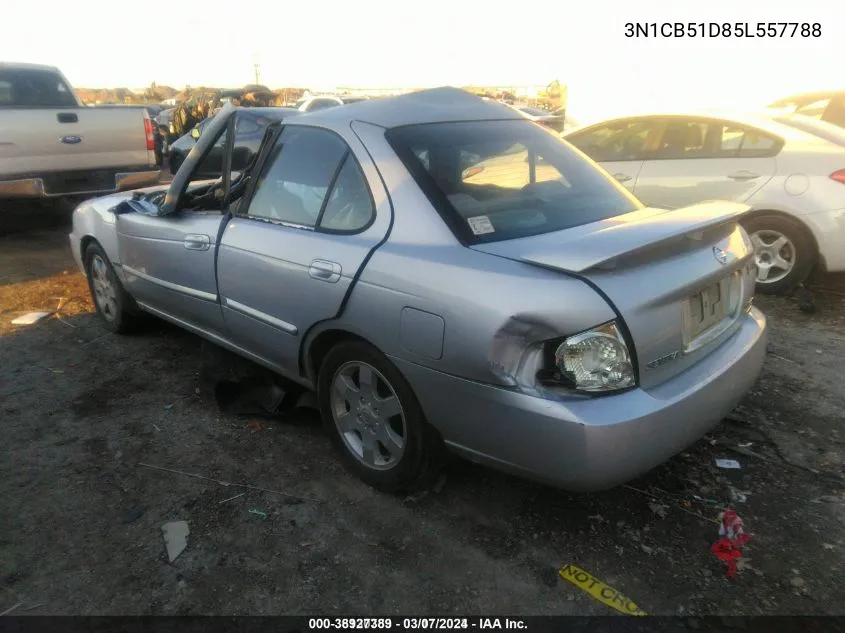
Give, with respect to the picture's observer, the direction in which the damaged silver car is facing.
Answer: facing away from the viewer and to the left of the viewer

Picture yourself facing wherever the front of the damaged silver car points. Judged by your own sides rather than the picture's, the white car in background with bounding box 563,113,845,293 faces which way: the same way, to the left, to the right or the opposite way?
the same way

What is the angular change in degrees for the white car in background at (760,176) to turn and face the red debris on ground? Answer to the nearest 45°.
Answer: approximately 90° to its left

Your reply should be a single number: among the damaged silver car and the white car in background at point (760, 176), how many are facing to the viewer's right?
0

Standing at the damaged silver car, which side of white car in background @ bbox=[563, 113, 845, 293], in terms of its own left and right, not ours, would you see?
left

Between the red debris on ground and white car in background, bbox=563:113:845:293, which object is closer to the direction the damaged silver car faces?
the white car in background

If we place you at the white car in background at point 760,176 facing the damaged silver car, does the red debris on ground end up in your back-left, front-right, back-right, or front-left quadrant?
front-left

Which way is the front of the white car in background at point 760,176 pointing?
to the viewer's left

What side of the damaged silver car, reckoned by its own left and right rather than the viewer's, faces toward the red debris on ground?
back

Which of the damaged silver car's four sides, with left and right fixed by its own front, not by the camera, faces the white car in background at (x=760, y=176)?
right
